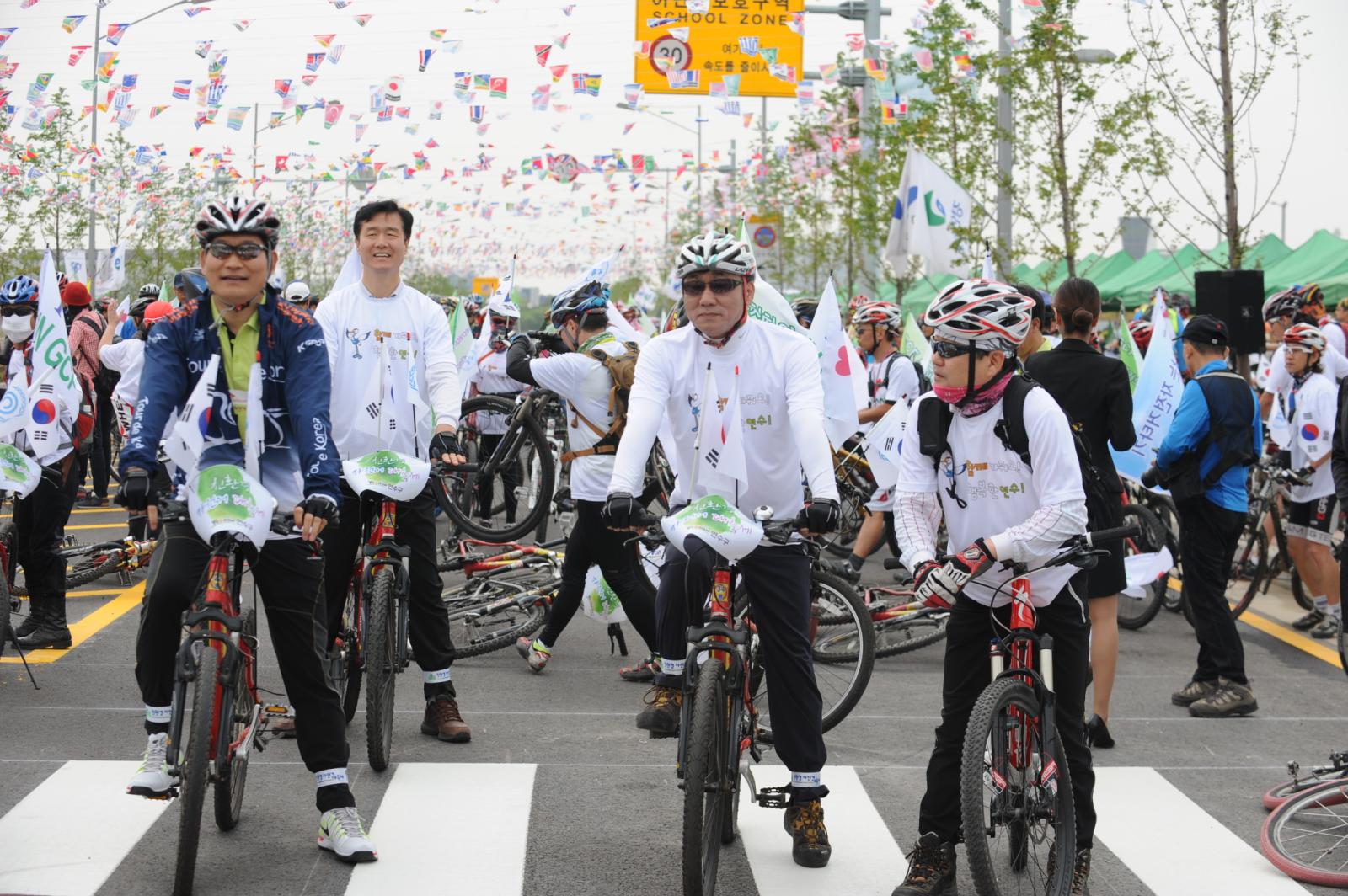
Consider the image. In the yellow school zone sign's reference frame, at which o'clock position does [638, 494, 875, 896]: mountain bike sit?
The mountain bike is roughly at 12 o'clock from the yellow school zone sign.

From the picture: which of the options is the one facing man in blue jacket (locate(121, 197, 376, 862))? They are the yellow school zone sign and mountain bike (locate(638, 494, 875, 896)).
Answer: the yellow school zone sign

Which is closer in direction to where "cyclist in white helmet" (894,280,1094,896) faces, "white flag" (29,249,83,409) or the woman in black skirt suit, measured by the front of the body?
the white flag

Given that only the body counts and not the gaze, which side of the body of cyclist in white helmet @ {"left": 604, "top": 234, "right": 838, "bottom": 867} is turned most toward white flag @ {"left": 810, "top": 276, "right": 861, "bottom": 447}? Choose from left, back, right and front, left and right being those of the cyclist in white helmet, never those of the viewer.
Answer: back

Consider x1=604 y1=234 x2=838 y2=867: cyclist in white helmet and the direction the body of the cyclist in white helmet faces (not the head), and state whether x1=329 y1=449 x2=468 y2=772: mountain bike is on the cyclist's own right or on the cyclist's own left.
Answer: on the cyclist's own right

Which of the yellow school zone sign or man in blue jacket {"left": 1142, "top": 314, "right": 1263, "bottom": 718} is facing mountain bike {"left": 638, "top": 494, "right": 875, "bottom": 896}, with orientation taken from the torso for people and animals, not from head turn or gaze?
the yellow school zone sign

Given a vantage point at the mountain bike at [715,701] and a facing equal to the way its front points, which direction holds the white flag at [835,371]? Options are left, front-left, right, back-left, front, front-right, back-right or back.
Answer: back

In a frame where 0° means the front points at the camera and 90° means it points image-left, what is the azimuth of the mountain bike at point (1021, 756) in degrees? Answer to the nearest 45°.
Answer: approximately 0°

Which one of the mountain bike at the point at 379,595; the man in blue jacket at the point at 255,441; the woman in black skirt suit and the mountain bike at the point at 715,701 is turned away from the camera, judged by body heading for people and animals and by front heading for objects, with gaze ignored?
the woman in black skirt suit

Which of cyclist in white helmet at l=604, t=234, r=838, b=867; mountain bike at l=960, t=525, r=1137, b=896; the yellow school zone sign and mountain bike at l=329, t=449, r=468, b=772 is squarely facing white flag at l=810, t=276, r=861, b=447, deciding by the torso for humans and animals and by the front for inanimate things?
the yellow school zone sign

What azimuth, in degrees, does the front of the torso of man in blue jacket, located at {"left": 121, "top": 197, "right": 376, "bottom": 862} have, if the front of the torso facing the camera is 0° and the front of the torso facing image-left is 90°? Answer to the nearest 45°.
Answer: approximately 0°

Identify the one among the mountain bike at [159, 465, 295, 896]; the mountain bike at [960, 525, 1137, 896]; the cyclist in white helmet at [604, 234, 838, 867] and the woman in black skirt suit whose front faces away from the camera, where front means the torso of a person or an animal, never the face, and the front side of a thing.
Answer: the woman in black skirt suit

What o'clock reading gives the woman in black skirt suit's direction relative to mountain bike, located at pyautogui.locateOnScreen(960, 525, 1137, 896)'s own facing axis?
The woman in black skirt suit is roughly at 6 o'clock from the mountain bike.

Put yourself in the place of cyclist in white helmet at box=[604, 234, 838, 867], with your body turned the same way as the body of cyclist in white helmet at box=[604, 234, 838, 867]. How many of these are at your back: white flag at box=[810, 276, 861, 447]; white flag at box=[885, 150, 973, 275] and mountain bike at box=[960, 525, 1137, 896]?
2
